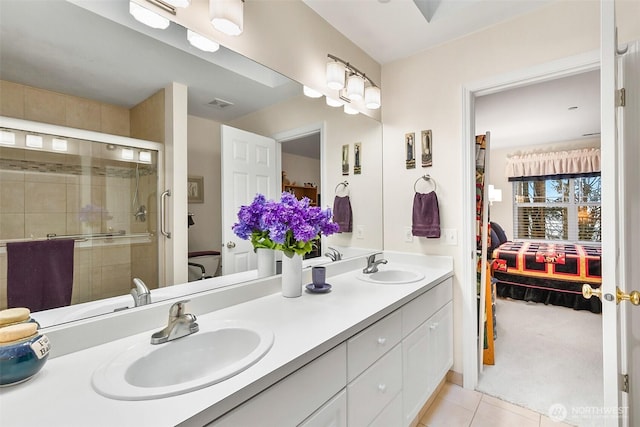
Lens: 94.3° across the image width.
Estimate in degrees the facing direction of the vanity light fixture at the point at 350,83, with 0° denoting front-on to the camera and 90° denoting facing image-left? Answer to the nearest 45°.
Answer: approximately 315°

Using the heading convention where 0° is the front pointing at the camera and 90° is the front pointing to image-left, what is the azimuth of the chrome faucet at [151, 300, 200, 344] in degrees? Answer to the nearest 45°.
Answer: approximately 315°

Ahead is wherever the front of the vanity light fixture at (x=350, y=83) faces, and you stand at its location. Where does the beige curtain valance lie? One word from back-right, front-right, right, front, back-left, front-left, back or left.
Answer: left

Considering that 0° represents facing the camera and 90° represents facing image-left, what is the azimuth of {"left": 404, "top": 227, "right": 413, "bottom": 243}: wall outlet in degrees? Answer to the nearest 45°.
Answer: approximately 0°

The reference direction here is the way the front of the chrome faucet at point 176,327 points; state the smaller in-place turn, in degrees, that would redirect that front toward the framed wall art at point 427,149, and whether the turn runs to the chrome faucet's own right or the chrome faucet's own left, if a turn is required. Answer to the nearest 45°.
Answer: approximately 45° to the chrome faucet's own left

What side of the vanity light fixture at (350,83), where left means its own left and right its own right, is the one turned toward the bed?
left

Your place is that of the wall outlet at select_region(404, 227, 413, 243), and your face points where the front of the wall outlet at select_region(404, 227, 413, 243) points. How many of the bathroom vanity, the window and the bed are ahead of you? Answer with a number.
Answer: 1

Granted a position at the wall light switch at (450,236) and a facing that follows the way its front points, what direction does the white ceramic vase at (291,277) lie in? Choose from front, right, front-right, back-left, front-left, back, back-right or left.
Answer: front-right

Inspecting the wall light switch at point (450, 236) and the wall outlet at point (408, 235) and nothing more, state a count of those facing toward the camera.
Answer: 2

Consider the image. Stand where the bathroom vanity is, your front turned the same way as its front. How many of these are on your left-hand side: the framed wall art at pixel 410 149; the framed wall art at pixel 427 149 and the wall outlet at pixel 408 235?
3
